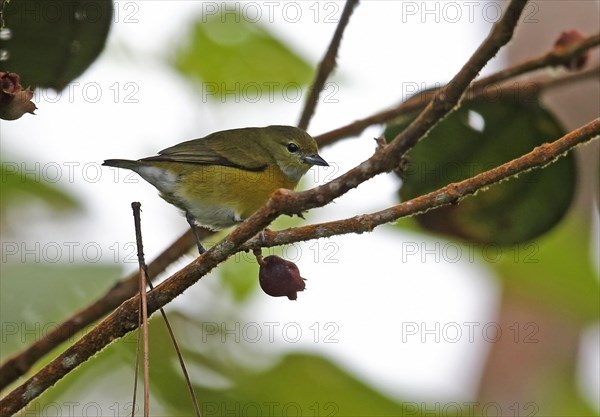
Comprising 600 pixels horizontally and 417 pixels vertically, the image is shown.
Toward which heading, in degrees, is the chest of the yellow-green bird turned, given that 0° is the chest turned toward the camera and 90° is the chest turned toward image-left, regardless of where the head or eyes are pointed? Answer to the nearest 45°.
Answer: approximately 270°

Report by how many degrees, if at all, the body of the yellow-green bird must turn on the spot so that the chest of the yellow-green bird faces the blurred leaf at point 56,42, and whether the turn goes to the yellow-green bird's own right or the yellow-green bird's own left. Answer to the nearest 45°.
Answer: approximately 135° to the yellow-green bird's own right

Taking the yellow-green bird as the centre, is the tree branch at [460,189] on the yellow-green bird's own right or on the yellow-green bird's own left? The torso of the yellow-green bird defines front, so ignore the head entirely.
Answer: on the yellow-green bird's own left
